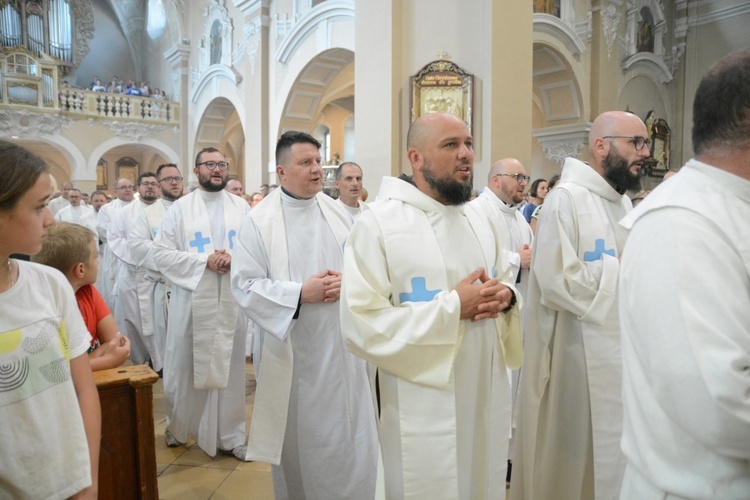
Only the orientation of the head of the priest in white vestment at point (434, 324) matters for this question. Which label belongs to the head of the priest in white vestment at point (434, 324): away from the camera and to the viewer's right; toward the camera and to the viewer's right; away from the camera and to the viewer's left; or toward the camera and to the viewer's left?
toward the camera and to the viewer's right

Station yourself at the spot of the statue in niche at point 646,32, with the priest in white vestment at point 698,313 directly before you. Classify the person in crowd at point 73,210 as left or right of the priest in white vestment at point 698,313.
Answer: right

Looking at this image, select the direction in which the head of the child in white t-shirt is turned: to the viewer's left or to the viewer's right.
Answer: to the viewer's right

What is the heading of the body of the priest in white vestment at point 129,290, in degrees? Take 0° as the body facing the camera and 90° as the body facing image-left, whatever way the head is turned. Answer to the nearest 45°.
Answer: approximately 315°

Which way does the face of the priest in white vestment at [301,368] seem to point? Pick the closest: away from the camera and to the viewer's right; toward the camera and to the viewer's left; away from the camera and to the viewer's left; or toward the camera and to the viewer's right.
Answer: toward the camera and to the viewer's right

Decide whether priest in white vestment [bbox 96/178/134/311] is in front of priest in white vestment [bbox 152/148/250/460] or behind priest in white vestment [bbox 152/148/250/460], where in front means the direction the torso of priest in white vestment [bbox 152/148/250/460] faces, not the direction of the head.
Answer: behind

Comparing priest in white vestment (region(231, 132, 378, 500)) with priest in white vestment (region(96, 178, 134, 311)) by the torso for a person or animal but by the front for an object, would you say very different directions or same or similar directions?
same or similar directions

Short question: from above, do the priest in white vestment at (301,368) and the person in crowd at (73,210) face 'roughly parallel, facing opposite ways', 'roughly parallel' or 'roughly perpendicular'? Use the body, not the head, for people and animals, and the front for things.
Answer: roughly parallel

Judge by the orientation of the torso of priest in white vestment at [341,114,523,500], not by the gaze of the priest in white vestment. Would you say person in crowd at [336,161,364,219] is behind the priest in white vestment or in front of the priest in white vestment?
behind

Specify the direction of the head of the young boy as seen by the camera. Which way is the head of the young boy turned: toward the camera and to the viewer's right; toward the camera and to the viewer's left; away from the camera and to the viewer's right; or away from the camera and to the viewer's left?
away from the camera and to the viewer's right

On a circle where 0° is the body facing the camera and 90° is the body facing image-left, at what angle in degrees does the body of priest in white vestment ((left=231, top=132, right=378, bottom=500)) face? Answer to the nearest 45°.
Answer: approximately 315°

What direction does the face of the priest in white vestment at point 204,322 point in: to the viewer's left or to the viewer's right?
to the viewer's right

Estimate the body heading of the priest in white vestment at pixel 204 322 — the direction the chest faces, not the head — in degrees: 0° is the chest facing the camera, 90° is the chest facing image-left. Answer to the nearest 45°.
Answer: approximately 315°

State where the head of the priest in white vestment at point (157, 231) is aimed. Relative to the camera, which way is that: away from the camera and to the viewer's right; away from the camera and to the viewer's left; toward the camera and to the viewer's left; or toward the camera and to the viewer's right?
toward the camera and to the viewer's right

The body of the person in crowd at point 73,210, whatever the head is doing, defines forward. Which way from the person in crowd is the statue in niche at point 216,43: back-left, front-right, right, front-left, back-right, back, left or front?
back-left
